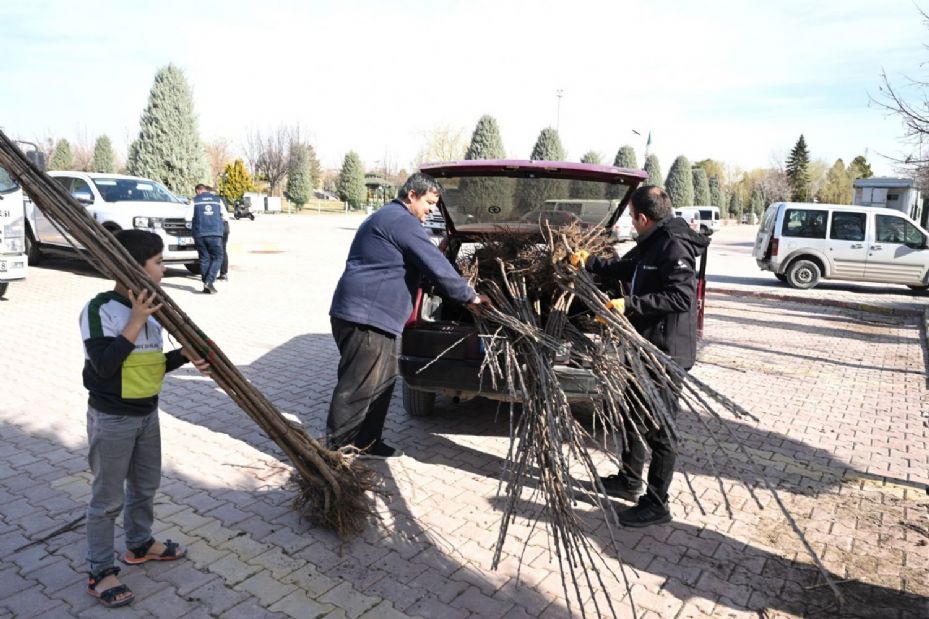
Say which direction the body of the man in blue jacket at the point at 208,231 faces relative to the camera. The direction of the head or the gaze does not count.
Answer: away from the camera

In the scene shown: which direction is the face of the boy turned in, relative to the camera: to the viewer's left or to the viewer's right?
to the viewer's right

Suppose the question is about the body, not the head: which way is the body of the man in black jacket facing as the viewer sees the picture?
to the viewer's left

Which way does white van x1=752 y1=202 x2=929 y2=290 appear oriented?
to the viewer's right

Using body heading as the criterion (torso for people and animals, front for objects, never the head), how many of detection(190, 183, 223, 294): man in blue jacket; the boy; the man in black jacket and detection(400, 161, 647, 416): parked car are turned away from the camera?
2

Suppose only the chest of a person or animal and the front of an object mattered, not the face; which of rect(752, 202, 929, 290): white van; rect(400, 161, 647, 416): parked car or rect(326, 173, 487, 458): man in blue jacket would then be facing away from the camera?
the parked car

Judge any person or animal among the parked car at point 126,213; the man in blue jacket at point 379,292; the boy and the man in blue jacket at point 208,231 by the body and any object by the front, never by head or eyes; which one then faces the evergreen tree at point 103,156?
the man in blue jacket at point 208,231

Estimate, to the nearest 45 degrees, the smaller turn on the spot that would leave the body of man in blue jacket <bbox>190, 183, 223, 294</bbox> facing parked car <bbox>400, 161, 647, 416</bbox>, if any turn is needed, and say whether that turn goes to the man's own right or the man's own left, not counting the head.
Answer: approximately 180°

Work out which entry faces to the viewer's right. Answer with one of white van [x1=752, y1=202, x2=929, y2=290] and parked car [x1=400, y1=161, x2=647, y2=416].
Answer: the white van

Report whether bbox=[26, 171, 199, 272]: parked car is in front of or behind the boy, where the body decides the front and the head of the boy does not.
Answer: behind

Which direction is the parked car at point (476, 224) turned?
away from the camera

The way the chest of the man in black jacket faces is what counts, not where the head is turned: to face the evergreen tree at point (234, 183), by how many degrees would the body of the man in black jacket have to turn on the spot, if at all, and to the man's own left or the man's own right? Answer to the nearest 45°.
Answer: approximately 45° to the man's own right

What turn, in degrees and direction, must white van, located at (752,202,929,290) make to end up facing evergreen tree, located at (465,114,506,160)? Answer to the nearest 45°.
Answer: approximately 135° to its left

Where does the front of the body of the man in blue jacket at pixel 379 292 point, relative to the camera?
to the viewer's right
